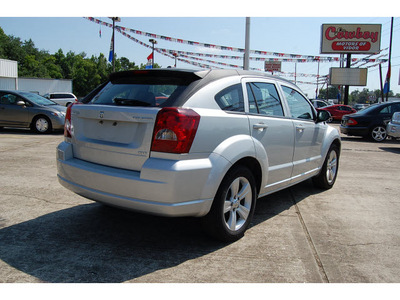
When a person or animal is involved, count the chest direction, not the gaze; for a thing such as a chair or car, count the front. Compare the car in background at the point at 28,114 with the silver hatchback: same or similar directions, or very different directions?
same or similar directions

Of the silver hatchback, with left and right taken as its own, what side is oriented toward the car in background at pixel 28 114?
left

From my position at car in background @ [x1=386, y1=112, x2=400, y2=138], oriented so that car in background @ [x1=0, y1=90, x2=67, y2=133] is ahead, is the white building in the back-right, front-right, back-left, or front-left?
front-right

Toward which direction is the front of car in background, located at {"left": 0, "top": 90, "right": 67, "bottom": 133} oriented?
to the viewer's right

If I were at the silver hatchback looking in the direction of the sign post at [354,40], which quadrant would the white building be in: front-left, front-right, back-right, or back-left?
front-left

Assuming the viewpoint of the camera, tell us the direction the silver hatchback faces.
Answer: facing away from the viewer and to the right of the viewer

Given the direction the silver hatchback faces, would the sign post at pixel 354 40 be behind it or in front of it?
in front

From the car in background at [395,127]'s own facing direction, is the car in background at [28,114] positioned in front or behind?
behind

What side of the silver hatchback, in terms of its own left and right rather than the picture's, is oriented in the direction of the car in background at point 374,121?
front

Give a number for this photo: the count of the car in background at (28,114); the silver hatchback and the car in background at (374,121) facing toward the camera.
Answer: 0

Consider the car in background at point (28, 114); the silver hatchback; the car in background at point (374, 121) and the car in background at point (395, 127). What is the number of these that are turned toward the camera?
0
